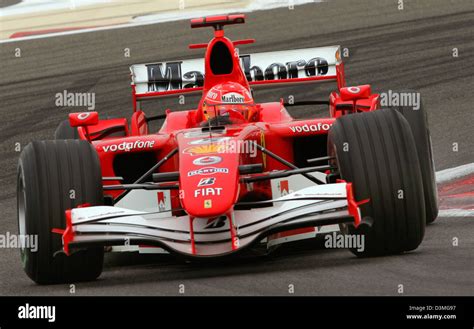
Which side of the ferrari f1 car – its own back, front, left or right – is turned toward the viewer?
front
